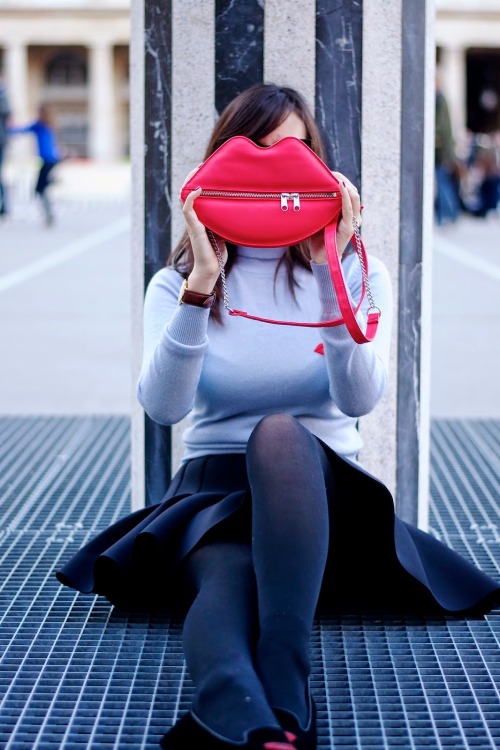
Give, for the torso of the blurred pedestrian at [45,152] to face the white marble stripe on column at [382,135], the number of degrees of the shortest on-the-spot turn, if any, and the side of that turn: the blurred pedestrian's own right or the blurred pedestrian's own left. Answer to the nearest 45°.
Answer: approximately 90° to the blurred pedestrian's own left

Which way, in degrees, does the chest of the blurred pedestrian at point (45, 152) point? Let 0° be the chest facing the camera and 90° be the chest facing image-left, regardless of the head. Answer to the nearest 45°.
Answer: approximately 90°

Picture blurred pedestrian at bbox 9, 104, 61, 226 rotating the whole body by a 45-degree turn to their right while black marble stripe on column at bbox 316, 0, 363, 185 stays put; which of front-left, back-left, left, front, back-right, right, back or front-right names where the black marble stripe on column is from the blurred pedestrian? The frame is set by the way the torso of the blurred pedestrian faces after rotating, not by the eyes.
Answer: back-left

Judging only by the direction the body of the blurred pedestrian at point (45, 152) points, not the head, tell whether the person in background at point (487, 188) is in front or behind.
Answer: behind

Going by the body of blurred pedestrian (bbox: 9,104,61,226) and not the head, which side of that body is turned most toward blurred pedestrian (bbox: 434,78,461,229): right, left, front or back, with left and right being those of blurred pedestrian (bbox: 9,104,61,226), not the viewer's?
back

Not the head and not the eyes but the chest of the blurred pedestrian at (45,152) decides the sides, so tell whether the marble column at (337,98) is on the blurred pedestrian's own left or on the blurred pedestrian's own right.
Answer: on the blurred pedestrian's own left

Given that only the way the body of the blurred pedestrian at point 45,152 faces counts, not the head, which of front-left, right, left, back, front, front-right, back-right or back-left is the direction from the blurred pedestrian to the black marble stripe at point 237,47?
left
